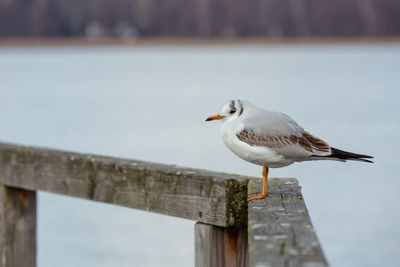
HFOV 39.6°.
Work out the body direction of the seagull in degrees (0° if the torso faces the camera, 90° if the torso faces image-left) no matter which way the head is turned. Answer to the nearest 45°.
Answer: approximately 90°
